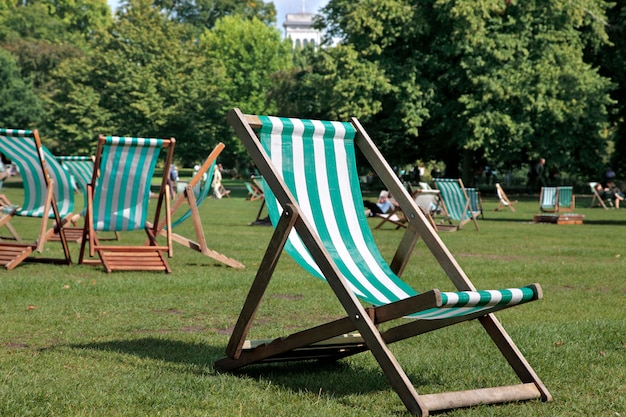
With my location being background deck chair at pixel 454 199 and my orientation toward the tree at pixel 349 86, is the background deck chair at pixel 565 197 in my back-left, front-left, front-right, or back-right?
front-right

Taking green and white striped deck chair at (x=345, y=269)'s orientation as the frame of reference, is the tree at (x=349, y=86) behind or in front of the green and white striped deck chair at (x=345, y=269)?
behind

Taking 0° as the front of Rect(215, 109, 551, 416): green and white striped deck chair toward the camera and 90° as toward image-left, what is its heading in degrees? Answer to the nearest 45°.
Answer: approximately 315°

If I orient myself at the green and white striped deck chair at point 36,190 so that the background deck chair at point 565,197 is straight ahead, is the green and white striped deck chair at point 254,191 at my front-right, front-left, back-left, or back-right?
front-left

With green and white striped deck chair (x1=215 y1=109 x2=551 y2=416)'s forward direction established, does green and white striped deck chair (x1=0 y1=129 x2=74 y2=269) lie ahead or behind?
behind
